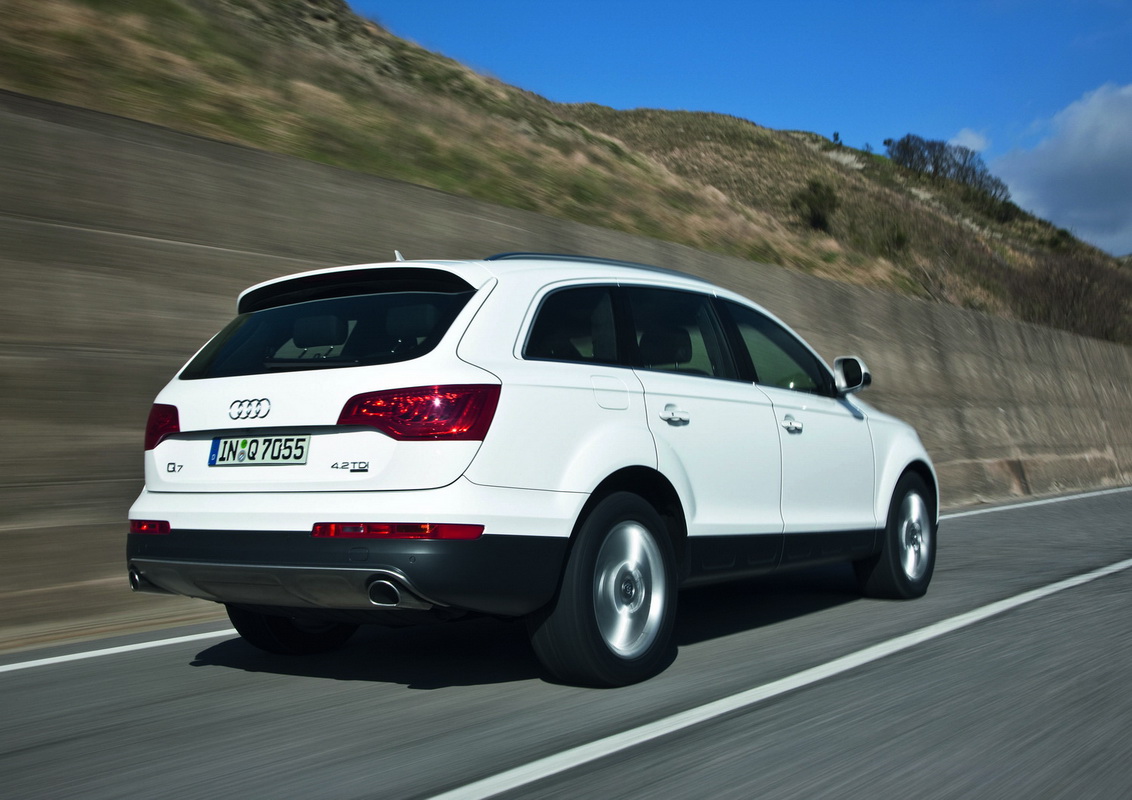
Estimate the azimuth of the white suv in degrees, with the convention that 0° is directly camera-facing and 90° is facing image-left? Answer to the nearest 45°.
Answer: approximately 225°
